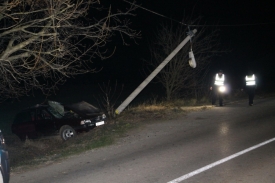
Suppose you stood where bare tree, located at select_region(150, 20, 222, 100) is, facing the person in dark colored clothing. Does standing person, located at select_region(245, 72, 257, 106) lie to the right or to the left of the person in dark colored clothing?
left

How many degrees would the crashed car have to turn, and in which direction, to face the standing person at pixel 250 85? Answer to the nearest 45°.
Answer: approximately 45° to its left

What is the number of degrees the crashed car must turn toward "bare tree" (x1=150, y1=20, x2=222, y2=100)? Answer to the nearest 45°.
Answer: approximately 90° to its left

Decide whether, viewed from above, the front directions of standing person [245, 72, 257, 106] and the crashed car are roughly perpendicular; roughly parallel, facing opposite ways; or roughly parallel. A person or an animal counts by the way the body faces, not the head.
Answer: roughly perpendicular

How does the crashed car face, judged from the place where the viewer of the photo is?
facing the viewer and to the right of the viewer
